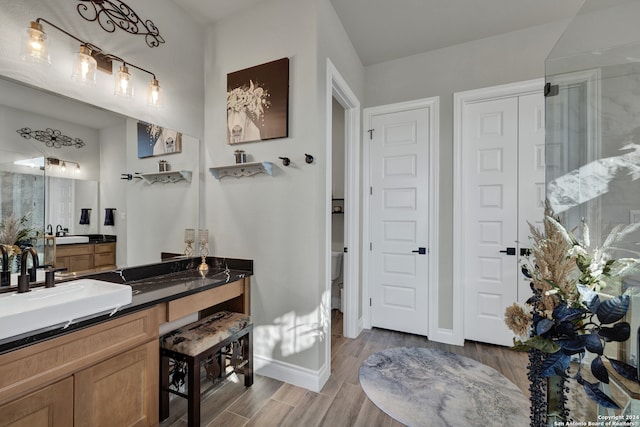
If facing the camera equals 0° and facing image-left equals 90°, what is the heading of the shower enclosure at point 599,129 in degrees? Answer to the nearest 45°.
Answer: approximately 90°

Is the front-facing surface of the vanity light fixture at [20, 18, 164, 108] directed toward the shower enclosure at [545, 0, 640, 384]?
yes

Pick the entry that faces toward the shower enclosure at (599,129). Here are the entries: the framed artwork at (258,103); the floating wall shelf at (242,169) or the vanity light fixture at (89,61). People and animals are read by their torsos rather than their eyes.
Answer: the vanity light fixture

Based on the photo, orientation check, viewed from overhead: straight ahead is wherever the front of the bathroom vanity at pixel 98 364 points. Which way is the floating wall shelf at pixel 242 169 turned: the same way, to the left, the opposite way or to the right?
to the right

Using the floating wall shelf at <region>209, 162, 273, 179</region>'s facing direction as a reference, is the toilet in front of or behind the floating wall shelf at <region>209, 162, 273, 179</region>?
behind

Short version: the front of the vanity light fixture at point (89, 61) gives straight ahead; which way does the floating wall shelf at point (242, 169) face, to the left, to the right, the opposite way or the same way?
to the right

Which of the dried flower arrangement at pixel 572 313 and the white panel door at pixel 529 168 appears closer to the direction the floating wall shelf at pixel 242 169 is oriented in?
the dried flower arrangement

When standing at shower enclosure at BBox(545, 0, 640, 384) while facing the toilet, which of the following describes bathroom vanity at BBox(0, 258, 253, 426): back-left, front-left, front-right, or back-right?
front-left

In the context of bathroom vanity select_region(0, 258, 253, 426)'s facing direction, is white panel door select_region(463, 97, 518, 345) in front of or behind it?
in front

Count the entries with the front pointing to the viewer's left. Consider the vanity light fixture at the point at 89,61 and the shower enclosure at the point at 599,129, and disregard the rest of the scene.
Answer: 1

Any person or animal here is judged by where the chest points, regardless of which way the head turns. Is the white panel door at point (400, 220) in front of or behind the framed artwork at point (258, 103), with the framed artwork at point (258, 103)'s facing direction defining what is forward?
behind

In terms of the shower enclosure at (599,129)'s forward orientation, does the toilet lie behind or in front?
in front

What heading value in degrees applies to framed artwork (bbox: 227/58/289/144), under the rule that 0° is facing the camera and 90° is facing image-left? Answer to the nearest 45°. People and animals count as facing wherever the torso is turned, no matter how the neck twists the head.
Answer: approximately 45°

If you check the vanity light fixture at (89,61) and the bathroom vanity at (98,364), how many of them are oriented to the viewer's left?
0

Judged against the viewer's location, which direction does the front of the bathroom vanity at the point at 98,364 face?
facing the viewer and to the right of the viewer

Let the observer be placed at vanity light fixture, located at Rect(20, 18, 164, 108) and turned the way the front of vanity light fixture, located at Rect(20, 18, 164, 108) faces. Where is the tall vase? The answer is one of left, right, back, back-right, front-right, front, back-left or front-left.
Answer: front
